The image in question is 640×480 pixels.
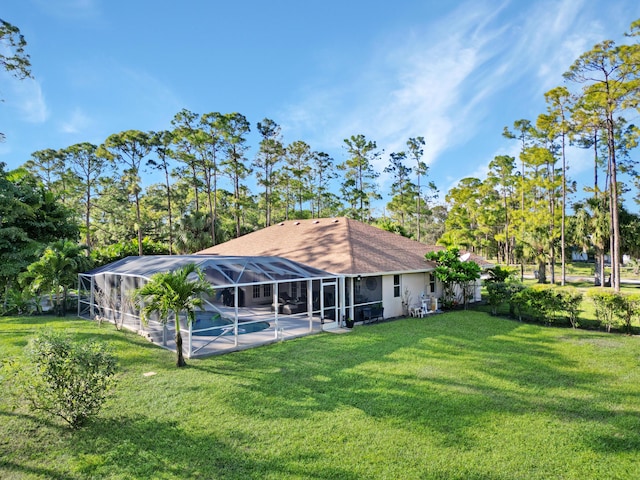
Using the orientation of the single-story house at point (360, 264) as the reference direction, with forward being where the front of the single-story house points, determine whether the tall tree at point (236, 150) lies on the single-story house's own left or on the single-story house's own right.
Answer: on the single-story house's own left

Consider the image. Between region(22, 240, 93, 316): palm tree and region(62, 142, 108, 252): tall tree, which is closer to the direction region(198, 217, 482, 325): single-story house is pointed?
the tall tree

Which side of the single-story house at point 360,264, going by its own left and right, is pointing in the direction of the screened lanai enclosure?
back

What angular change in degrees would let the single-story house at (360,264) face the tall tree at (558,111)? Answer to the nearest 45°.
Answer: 0° — it already faces it

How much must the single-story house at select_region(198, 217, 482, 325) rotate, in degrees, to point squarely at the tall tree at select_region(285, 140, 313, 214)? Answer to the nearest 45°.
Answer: approximately 45° to its left

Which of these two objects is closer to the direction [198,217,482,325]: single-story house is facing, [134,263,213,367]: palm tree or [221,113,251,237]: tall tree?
the tall tree

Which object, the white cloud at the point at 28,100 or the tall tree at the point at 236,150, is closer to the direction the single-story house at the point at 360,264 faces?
the tall tree

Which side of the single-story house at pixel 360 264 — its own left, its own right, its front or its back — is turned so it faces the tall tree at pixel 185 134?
left

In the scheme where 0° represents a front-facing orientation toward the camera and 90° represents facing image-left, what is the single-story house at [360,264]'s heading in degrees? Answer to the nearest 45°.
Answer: approximately 225°

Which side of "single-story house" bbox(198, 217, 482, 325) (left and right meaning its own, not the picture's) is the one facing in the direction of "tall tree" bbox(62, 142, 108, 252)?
left
